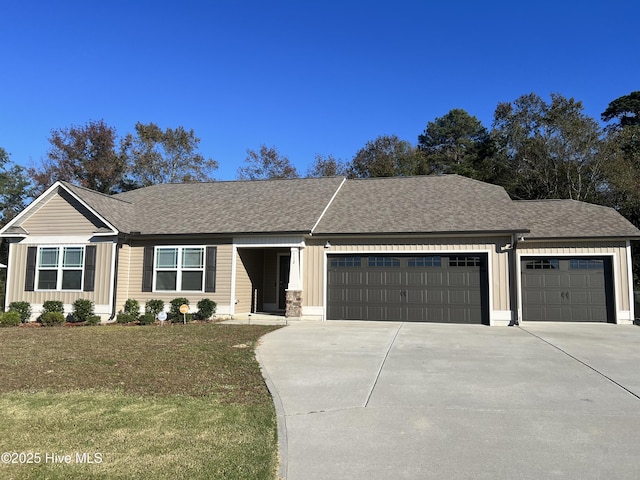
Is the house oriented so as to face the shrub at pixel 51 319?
no

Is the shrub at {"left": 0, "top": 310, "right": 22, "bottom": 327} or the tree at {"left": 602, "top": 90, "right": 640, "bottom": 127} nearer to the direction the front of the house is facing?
the shrub

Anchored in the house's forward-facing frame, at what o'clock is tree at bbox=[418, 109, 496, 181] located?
The tree is roughly at 7 o'clock from the house.

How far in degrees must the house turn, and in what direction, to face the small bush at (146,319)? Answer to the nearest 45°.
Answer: approximately 90° to its right

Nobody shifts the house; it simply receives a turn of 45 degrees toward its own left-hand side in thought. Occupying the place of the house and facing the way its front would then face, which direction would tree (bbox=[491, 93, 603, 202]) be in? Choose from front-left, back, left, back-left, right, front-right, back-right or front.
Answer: left

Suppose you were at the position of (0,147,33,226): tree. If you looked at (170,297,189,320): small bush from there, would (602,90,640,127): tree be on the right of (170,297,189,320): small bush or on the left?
left

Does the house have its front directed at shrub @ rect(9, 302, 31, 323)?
no

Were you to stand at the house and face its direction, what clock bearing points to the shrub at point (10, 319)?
The shrub is roughly at 3 o'clock from the house.

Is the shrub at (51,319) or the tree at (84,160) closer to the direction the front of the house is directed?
the shrub

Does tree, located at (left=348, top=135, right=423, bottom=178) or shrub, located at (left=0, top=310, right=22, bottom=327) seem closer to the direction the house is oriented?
the shrub

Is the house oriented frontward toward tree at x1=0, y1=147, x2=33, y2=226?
no

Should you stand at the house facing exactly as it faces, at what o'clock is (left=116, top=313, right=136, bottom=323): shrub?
The shrub is roughly at 3 o'clock from the house.

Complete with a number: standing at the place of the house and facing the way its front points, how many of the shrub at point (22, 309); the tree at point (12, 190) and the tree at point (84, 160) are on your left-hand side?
0

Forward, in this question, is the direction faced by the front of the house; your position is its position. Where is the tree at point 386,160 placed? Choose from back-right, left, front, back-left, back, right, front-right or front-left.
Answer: back

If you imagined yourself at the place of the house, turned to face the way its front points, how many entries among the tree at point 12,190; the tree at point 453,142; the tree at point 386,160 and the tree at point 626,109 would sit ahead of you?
0

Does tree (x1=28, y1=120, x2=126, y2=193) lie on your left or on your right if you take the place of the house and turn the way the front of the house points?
on your right

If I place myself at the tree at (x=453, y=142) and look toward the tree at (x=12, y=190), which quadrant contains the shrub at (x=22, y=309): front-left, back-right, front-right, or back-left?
front-left

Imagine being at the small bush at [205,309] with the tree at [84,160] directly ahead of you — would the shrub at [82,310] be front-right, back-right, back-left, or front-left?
front-left

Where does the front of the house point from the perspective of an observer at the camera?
facing the viewer
